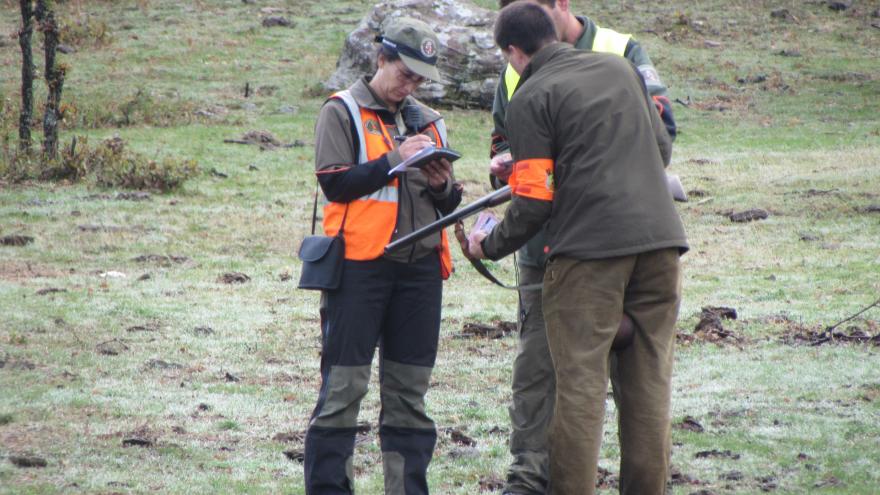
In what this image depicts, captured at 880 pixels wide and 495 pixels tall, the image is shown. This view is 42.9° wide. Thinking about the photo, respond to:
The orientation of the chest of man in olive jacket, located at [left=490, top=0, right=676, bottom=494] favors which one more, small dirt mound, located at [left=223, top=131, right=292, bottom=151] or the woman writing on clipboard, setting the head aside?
the woman writing on clipboard

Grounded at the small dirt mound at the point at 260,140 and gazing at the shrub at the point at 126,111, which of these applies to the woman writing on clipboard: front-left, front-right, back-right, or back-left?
back-left

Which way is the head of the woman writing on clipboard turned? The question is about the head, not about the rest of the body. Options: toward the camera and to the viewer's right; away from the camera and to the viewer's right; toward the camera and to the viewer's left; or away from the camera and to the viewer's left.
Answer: toward the camera and to the viewer's right

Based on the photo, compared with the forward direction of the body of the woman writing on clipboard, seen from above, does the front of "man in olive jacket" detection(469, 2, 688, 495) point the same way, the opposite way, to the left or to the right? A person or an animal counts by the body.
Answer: the opposite way

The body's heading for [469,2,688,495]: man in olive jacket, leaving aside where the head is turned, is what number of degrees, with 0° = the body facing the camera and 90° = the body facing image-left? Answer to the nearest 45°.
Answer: approximately 135°

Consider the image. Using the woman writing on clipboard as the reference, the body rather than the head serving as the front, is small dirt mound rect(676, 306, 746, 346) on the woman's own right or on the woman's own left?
on the woman's own left

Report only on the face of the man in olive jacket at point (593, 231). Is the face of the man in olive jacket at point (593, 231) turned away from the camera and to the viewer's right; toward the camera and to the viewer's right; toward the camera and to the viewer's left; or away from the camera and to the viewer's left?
away from the camera and to the viewer's left
